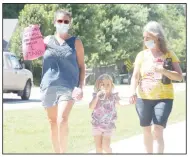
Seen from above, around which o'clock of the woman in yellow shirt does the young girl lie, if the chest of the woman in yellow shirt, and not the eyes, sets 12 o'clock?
The young girl is roughly at 3 o'clock from the woman in yellow shirt.

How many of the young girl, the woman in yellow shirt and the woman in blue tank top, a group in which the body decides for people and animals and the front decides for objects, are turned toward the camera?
3

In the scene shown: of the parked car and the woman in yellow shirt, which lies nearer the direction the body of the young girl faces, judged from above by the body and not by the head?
the woman in yellow shirt

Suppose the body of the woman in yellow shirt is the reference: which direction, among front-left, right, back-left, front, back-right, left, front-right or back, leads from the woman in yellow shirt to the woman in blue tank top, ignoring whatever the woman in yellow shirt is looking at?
right

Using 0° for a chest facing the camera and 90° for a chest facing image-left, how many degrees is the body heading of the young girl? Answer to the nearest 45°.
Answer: approximately 0°

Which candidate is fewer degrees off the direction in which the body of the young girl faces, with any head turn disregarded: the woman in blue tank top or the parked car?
the woman in blue tank top

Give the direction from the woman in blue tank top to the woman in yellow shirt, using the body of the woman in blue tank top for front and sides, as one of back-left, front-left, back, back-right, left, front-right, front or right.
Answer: left

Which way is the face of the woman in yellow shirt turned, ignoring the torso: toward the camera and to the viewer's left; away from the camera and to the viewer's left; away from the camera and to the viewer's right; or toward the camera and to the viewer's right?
toward the camera and to the viewer's left

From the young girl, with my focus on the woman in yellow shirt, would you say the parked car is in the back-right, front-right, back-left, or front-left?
back-left

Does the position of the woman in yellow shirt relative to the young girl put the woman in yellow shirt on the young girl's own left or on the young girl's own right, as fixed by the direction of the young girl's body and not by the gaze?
on the young girl's own left

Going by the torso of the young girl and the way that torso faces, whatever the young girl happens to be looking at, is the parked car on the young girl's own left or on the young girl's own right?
on the young girl's own right
